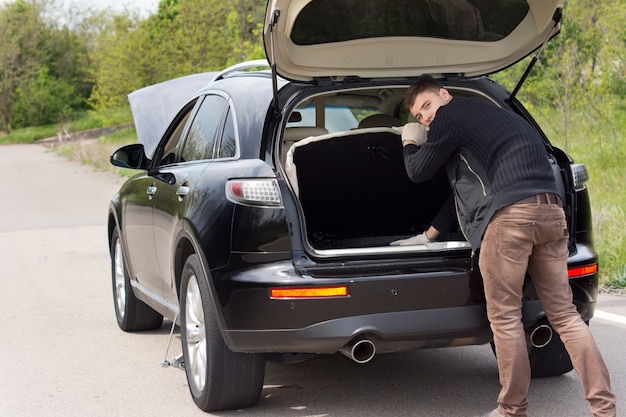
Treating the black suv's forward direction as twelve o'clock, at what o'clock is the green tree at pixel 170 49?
The green tree is roughly at 1 o'clock from the black suv.

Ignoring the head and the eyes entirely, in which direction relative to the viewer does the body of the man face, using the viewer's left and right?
facing away from the viewer and to the left of the viewer

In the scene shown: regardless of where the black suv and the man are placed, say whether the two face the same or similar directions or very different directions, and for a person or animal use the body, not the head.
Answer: same or similar directions

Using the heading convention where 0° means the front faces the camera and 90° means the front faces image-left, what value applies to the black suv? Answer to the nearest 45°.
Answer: approximately 135°
